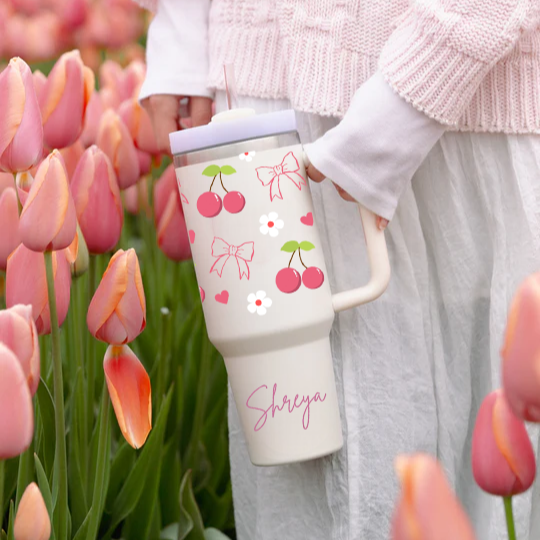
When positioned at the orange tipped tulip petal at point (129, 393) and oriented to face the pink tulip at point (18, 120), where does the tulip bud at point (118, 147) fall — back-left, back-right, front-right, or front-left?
front-right

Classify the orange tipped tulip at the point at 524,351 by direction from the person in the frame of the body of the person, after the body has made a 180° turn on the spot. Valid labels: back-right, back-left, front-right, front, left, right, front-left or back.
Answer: back-right

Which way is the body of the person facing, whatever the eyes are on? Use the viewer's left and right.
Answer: facing the viewer and to the left of the viewer

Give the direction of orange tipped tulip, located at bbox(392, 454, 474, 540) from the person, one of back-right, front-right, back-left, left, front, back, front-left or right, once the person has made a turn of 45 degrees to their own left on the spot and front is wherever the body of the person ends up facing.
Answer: front

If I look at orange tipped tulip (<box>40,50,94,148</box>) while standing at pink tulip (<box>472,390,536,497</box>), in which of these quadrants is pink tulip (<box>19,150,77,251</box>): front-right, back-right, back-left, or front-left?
front-left
